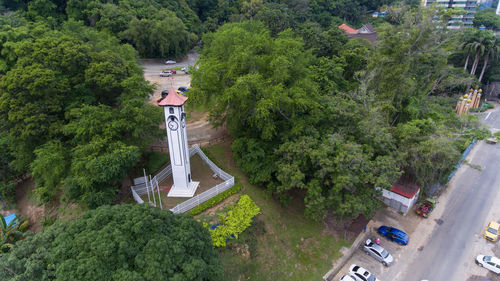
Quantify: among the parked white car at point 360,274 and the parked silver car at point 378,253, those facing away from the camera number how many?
0

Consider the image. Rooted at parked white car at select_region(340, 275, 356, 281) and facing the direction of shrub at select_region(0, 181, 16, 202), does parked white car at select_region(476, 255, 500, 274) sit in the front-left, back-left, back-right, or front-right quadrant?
back-right

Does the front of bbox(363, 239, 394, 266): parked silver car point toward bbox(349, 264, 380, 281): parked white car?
no

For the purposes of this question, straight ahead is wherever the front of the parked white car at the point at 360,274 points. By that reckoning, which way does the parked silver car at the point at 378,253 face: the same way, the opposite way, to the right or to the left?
the same way
